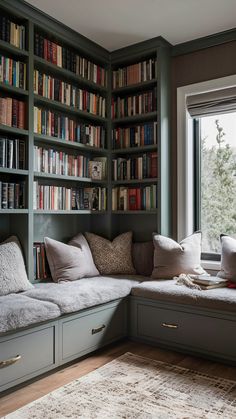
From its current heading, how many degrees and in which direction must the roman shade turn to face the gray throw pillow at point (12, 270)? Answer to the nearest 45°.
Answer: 0° — it already faces it

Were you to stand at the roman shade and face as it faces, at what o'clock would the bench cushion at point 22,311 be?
The bench cushion is roughly at 12 o'clock from the roman shade.

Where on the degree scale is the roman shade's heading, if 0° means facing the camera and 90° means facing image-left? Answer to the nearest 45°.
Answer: approximately 45°
